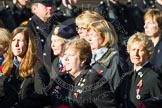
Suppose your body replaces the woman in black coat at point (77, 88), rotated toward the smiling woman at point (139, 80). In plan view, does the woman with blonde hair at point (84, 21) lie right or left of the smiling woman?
left

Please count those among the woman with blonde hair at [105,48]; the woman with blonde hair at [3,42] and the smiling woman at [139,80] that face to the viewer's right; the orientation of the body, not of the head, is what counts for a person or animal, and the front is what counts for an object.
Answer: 0

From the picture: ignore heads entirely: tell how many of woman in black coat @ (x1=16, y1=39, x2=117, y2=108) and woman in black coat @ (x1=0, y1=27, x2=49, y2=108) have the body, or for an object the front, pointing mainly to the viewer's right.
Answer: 0

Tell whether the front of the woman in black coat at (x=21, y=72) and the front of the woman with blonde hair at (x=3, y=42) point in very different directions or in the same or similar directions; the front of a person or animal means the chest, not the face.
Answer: same or similar directions

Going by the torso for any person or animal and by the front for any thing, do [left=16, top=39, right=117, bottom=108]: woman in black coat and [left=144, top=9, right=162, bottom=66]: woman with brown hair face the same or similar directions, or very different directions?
same or similar directions

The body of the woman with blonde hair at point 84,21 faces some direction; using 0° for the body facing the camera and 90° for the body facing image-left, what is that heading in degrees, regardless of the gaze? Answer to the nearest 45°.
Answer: approximately 45°

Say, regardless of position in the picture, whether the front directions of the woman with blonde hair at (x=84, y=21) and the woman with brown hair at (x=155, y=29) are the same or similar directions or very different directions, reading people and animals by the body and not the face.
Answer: same or similar directions

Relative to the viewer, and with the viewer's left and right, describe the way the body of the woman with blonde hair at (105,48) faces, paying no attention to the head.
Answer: facing the viewer and to the left of the viewer

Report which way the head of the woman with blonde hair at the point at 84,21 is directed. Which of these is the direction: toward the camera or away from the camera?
toward the camera

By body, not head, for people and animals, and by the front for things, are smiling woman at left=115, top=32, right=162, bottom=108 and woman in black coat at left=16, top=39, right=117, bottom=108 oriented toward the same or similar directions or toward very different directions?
same or similar directions

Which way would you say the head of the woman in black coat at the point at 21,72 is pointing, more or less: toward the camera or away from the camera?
toward the camera

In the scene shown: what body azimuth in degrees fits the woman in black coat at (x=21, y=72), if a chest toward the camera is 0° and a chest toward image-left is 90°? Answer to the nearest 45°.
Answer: approximately 45°

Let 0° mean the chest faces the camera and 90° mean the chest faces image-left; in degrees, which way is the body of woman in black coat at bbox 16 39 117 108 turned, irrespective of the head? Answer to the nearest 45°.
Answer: approximately 45°
